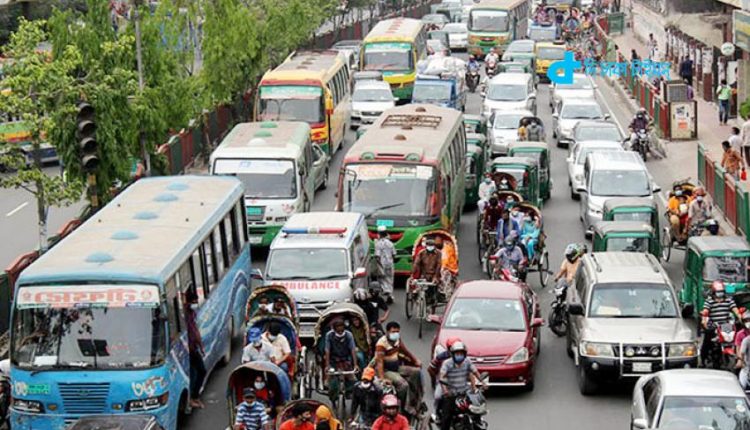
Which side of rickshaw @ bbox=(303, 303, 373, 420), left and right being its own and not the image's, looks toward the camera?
front

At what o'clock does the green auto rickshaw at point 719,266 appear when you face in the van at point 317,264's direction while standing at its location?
The green auto rickshaw is roughly at 9 o'clock from the van.

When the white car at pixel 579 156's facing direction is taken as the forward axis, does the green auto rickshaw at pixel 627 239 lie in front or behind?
in front

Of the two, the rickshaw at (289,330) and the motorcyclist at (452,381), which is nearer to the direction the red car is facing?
the motorcyclist

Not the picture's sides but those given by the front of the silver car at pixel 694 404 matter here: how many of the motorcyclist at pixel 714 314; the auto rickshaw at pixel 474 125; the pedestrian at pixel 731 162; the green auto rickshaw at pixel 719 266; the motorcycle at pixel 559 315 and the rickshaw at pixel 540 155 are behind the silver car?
6

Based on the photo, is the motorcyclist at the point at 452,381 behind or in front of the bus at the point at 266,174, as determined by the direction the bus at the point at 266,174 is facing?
in front

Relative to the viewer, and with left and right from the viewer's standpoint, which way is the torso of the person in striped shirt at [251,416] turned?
facing the viewer

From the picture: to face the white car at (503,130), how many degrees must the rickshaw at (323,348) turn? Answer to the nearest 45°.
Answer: approximately 180°

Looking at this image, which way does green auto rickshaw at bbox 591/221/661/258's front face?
toward the camera

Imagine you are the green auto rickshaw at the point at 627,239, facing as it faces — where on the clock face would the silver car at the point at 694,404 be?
The silver car is roughly at 12 o'clock from the green auto rickshaw.

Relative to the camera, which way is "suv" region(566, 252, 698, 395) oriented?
toward the camera

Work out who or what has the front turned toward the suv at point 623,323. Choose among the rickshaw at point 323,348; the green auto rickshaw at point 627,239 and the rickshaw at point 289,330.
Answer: the green auto rickshaw

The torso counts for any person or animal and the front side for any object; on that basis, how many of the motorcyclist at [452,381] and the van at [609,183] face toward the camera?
2

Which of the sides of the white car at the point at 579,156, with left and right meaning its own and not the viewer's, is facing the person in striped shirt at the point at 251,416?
front

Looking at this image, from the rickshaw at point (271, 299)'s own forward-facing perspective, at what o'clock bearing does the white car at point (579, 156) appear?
The white car is roughly at 7 o'clock from the rickshaw.

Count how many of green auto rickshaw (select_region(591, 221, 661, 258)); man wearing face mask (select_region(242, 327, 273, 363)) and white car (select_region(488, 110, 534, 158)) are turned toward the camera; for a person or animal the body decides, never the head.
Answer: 3

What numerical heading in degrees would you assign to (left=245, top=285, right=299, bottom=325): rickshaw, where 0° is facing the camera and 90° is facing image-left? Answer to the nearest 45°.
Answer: approximately 0°

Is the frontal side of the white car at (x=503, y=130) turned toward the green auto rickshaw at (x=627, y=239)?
yes
